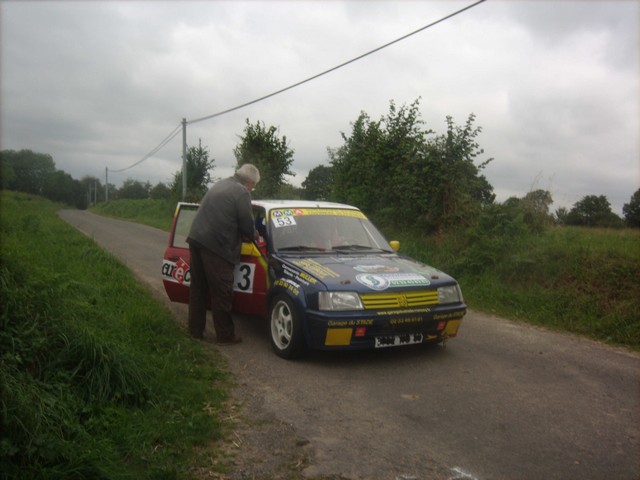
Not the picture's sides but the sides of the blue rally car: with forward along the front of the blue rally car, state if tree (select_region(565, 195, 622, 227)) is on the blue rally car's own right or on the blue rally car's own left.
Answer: on the blue rally car's own left

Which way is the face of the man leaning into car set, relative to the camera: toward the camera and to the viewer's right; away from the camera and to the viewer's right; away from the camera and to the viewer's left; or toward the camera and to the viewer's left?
away from the camera and to the viewer's right

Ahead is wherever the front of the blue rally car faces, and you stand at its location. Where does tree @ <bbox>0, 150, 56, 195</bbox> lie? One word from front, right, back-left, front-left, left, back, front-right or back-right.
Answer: back

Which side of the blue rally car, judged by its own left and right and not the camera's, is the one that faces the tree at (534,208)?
left

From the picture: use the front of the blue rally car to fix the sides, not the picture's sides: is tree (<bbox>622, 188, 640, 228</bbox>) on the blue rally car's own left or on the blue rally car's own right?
on the blue rally car's own left

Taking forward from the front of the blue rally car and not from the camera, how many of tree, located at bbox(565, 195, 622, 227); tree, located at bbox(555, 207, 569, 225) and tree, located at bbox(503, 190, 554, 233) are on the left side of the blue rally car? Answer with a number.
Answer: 3

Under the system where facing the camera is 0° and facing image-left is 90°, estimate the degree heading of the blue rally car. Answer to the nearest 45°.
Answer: approximately 315°

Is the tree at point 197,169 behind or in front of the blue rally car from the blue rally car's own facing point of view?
behind
